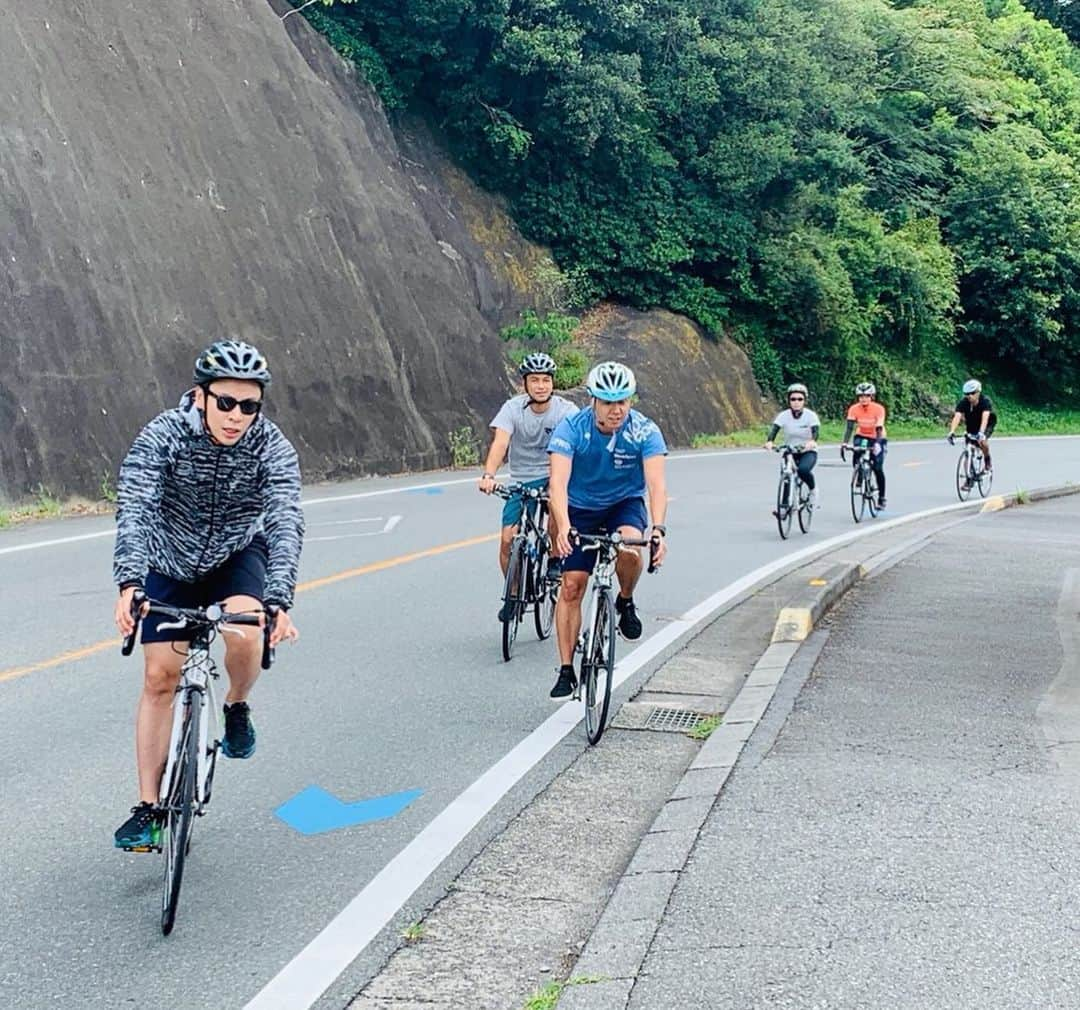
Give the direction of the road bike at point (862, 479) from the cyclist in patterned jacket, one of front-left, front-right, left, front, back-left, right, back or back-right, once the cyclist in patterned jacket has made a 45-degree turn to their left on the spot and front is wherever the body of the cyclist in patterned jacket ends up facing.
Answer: left

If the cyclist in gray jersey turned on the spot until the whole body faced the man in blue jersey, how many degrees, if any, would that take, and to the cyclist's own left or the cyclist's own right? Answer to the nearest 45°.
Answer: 0° — they already face them

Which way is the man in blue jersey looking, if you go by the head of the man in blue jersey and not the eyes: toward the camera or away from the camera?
toward the camera

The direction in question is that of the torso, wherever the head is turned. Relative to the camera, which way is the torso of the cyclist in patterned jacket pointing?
toward the camera

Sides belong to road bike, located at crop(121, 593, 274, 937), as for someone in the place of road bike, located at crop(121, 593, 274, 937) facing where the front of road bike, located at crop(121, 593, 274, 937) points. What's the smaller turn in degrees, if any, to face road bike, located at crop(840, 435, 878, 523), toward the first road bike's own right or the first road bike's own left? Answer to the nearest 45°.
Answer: approximately 135° to the first road bike's own left

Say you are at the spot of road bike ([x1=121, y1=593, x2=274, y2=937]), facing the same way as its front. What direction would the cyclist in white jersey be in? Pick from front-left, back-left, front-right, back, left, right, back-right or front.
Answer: back-left

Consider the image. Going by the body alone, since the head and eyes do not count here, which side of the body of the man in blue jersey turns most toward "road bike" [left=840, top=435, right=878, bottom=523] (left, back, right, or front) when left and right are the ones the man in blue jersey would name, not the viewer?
back

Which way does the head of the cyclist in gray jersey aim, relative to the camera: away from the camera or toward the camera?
toward the camera

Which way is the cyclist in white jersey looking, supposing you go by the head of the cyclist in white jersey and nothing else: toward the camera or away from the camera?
toward the camera

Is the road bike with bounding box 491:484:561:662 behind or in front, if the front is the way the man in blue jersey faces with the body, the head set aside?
behind

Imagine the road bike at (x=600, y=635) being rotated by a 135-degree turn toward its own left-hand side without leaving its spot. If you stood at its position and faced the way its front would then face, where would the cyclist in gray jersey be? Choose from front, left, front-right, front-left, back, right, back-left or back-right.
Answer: front-left

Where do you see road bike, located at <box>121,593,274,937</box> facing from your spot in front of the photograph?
facing the viewer

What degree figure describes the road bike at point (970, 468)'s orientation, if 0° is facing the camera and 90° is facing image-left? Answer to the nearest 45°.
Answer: approximately 45°

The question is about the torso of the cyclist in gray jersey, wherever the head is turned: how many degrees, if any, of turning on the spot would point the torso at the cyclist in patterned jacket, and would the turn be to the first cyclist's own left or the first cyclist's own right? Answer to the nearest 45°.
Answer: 0° — they already face them
